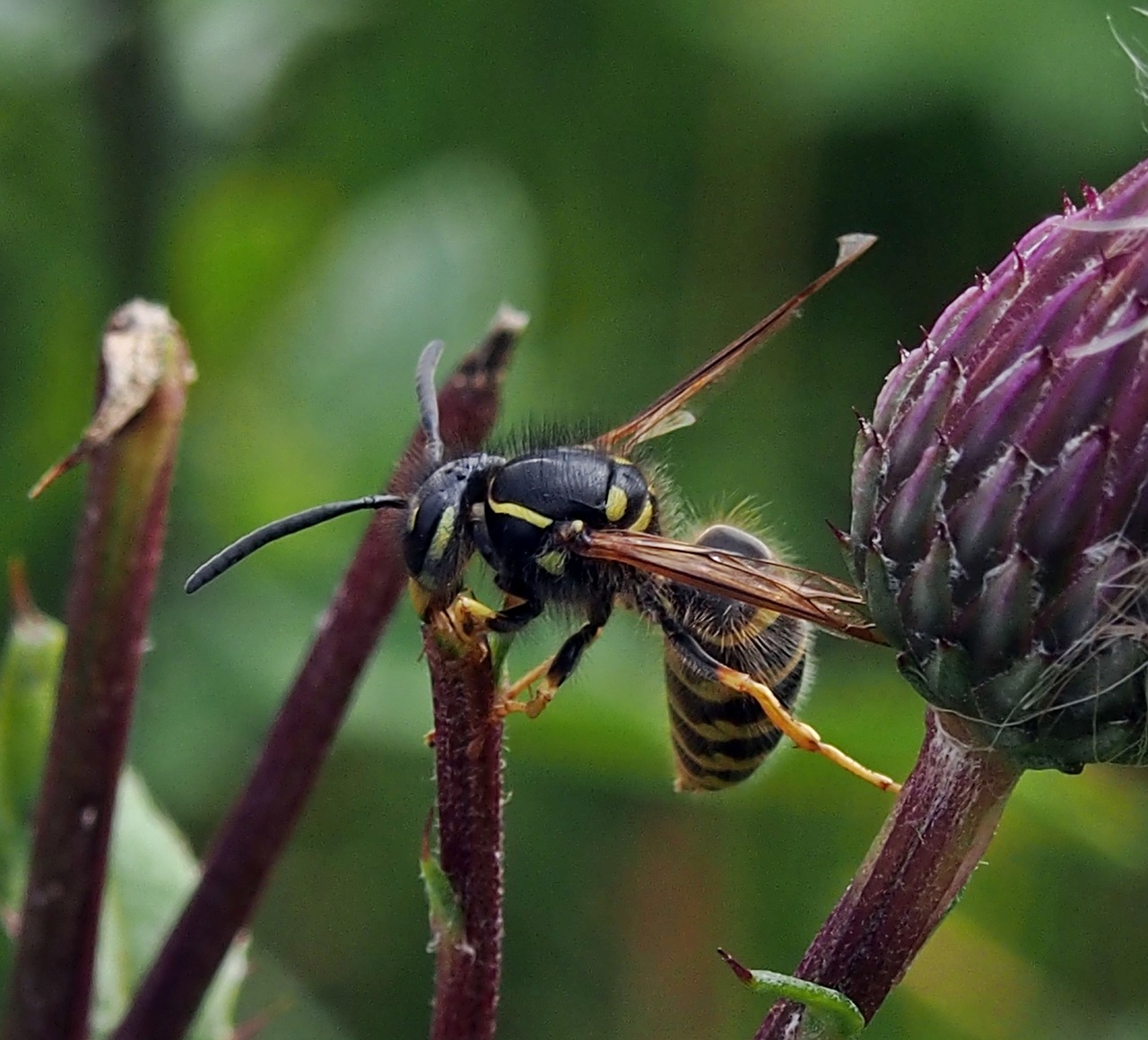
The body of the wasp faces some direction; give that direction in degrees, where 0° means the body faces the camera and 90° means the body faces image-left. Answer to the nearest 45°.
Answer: approximately 90°

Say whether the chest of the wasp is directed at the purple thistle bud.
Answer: no

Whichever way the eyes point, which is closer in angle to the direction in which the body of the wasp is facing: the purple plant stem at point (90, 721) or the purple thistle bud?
the purple plant stem

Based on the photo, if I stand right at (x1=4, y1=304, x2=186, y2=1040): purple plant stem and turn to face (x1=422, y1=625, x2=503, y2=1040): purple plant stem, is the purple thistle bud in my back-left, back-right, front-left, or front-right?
front-left

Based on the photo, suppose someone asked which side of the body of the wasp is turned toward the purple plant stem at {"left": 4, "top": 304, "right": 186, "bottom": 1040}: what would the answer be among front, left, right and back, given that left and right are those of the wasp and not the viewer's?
front

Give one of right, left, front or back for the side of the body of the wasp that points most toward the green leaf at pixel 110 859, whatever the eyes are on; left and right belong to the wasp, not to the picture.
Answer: front

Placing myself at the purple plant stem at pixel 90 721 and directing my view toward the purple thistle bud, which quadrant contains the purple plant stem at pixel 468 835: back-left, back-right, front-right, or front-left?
front-right
